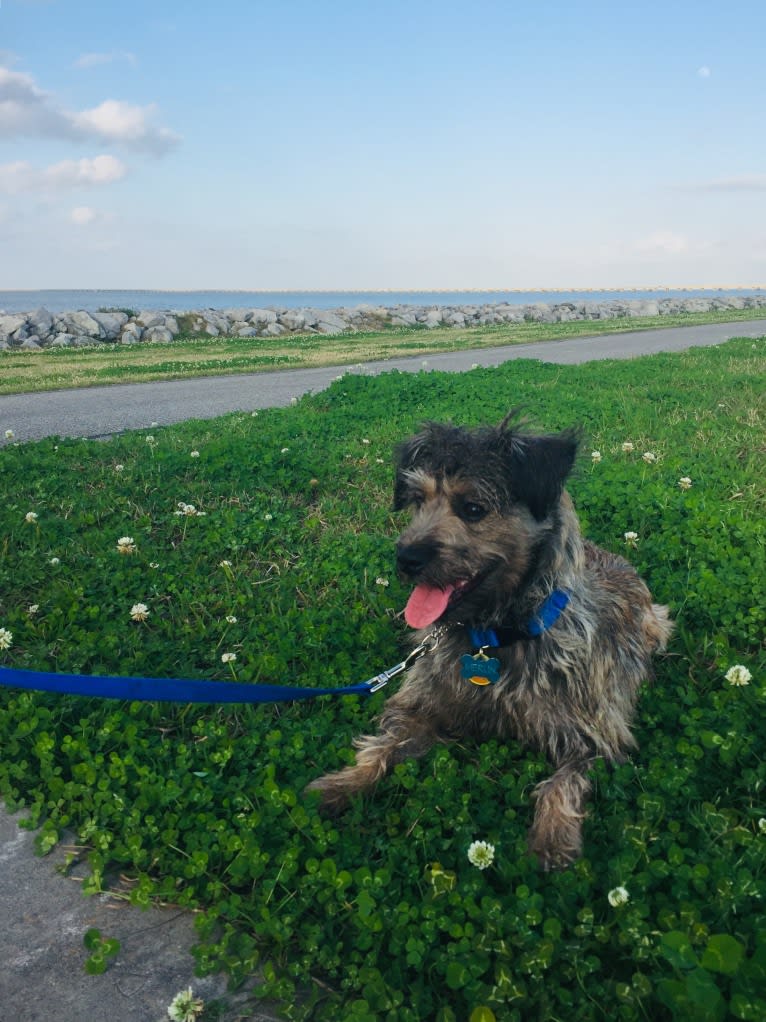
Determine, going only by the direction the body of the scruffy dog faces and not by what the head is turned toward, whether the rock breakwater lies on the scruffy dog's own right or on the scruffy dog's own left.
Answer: on the scruffy dog's own right

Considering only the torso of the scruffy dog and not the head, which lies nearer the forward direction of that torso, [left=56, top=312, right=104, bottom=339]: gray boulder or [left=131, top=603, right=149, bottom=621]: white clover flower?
the white clover flower

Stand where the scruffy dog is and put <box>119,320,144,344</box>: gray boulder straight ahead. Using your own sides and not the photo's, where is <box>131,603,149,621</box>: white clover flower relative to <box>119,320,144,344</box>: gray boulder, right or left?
left

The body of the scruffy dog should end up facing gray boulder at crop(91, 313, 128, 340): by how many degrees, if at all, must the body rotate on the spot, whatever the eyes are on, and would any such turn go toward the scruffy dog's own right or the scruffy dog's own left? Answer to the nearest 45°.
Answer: approximately 90° to the scruffy dog's own right

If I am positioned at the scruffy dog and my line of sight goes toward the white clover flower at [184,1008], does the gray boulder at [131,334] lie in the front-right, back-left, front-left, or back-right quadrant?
back-right

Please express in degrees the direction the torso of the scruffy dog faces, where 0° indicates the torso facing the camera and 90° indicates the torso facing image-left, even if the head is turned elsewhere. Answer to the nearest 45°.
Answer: approximately 45°

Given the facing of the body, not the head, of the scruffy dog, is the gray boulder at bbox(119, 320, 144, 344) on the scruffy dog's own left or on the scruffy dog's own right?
on the scruffy dog's own right

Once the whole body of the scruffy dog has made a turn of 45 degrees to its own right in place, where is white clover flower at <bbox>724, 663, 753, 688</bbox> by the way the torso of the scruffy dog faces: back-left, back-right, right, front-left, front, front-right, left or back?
back

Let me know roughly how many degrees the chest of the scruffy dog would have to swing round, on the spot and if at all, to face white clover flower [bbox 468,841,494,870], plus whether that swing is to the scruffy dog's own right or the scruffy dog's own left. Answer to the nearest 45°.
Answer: approximately 45° to the scruffy dog's own left
